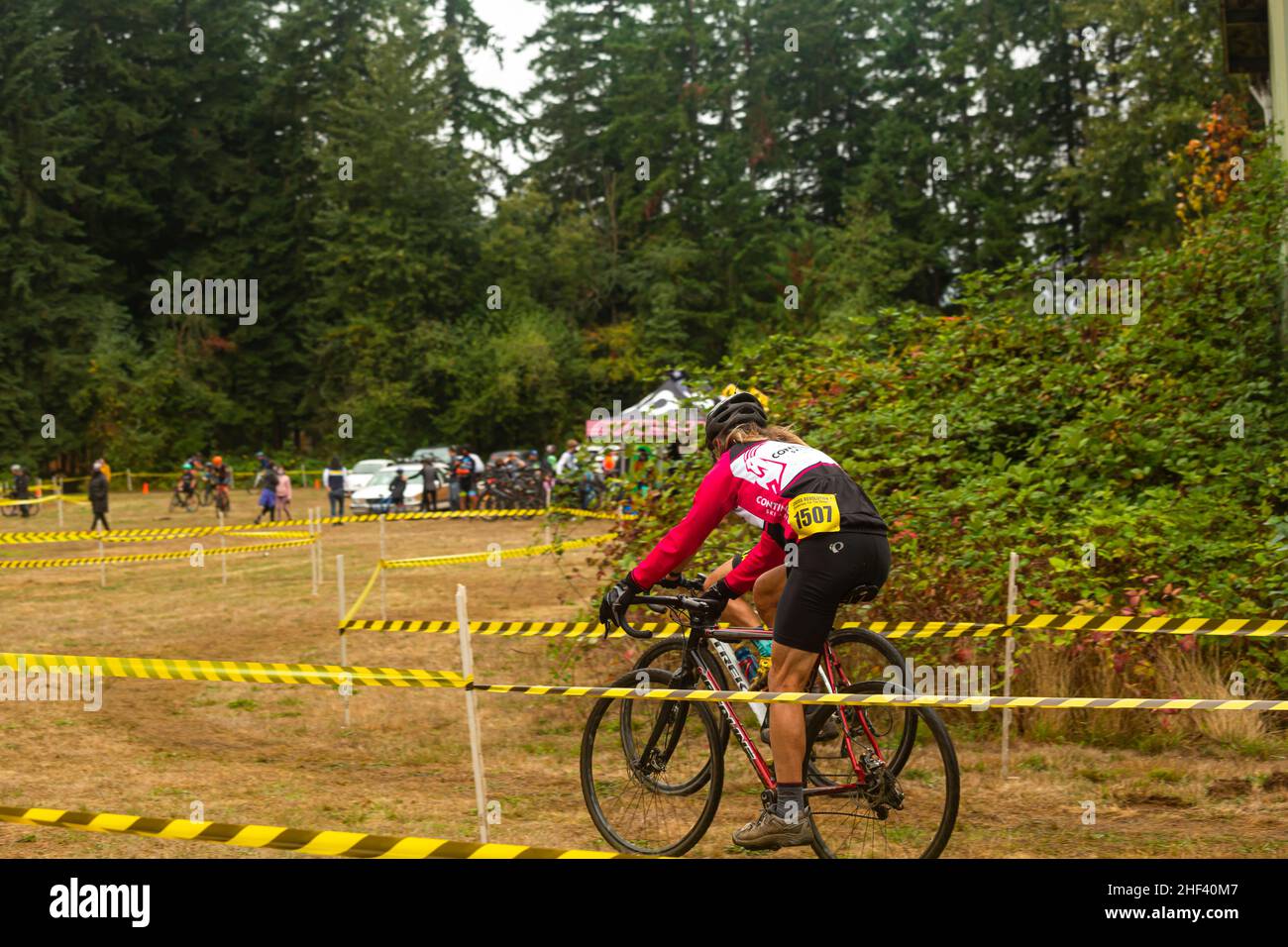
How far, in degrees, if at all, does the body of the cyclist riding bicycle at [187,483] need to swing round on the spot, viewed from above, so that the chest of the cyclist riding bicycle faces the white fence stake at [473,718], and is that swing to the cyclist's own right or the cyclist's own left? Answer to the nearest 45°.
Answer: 0° — they already face it

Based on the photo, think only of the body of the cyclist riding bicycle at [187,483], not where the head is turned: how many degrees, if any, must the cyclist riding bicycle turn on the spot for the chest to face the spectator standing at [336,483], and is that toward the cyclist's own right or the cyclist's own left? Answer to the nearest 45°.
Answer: approximately 45° to the cyclist's own left

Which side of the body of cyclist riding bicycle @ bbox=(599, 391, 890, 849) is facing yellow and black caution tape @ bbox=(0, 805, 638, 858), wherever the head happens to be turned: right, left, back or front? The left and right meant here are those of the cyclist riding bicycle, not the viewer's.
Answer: left

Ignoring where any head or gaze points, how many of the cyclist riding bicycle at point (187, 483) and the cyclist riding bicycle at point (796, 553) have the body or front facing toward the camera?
1

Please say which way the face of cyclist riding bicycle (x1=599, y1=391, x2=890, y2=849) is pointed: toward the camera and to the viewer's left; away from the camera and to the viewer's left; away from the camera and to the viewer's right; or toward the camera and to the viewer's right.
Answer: away from the camera and to the viewer's left

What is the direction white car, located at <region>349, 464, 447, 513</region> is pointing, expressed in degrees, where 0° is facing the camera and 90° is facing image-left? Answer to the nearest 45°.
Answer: approximately 45°

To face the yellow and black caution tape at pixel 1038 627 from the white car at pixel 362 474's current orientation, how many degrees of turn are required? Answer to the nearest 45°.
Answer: approximately 45° to its left

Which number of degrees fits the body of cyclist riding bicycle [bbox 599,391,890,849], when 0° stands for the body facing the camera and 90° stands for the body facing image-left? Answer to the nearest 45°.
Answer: approximately 135°

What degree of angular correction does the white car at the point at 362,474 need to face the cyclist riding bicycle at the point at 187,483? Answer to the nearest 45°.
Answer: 0° — it already faces them

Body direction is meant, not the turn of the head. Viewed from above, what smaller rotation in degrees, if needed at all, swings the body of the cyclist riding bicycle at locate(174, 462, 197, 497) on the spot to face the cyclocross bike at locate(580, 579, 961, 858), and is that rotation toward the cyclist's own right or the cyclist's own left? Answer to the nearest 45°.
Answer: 0° — they already face it
